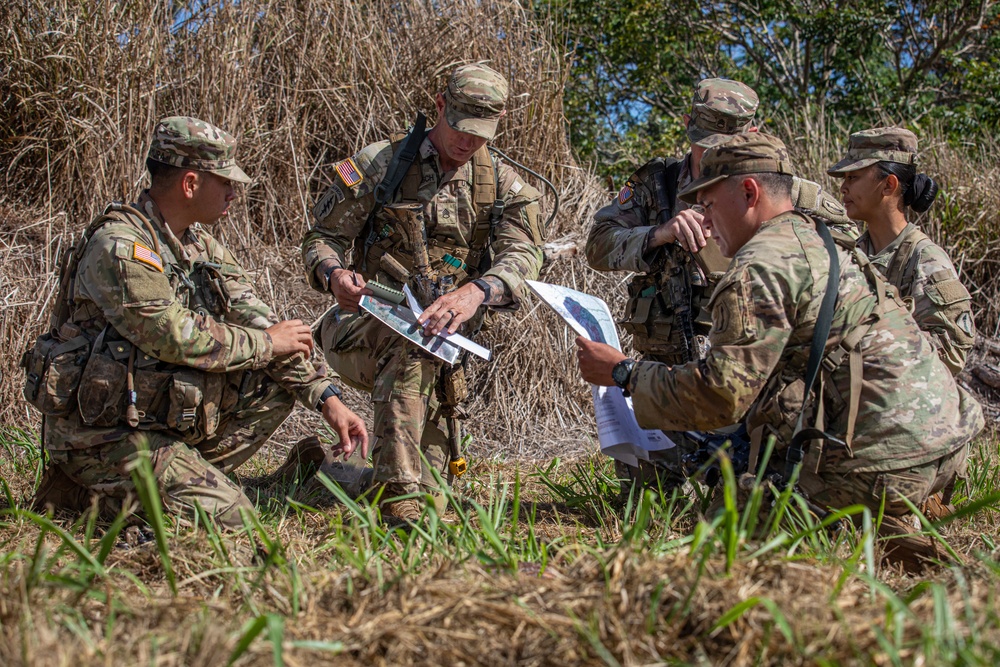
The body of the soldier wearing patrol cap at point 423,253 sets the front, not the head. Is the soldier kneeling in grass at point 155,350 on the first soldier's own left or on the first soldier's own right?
on the first soldier's own right

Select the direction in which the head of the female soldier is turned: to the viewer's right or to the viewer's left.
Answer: to the viewer's left

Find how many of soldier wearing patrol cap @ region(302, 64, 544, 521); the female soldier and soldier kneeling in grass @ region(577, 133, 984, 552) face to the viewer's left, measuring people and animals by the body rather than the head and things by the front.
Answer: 2

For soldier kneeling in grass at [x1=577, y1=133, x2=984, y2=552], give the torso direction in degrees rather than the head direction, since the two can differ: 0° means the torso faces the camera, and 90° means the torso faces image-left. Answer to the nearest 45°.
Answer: approximately 90°

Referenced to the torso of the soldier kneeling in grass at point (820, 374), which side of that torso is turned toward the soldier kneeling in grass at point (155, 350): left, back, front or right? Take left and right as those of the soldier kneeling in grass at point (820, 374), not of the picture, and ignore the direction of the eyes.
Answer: front

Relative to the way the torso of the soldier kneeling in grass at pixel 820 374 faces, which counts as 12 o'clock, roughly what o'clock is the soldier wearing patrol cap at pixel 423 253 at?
The soldier wearing patrol cap is roughly at 1 o'clock from the soldier kneeling in grass.

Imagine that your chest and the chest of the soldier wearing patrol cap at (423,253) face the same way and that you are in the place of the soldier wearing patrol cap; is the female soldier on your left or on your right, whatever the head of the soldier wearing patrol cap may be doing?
on your left

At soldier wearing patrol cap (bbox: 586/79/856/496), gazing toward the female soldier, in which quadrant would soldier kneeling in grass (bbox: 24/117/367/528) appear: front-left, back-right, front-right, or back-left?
back-right

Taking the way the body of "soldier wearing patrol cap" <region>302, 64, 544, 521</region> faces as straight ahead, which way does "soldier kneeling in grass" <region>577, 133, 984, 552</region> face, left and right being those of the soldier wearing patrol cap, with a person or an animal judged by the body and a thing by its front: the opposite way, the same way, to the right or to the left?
to the right

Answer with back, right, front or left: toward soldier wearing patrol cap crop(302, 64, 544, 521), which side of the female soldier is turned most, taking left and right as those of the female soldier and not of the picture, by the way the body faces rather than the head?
front

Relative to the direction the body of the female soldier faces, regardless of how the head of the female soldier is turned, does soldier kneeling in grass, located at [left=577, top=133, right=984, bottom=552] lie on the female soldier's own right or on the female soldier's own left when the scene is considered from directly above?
on the female soldier's own left

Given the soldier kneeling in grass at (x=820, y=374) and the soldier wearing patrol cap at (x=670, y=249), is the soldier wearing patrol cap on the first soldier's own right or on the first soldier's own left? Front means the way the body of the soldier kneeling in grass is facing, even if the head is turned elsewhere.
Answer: on the first soldier's own right

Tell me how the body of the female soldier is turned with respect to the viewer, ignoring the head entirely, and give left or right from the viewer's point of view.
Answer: facing to the left of the viewer
